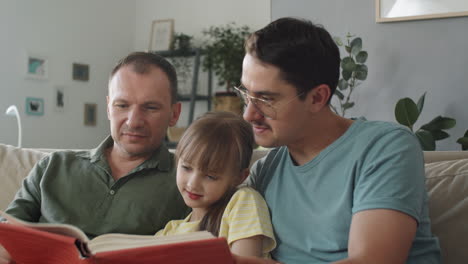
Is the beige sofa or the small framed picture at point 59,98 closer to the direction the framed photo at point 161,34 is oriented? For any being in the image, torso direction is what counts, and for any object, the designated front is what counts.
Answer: the beige sofa

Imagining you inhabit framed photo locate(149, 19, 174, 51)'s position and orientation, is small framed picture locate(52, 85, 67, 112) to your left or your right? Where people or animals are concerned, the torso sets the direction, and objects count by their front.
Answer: on your right

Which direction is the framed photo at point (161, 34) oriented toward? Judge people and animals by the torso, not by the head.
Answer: toward the camera

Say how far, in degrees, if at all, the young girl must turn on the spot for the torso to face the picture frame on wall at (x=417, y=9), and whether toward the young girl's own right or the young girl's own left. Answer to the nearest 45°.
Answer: approximately 180°

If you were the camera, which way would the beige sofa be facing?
facing the viewer

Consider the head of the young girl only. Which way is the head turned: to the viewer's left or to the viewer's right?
to the viewer's left

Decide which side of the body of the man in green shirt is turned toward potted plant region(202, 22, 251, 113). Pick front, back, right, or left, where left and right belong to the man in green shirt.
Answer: back

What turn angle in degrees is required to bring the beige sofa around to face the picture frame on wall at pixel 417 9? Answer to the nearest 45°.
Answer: approximately 180°

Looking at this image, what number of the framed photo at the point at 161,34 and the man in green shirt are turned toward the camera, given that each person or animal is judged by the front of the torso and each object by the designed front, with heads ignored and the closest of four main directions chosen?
2

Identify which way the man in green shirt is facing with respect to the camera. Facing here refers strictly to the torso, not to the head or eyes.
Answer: toward the camera

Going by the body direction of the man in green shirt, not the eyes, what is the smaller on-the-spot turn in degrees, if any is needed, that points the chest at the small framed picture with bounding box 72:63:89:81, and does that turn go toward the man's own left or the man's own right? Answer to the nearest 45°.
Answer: approximately 180°

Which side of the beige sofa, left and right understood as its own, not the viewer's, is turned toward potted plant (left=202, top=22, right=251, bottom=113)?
back

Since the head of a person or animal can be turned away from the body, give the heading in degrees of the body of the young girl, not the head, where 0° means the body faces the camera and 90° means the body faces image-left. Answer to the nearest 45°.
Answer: approximately 45°

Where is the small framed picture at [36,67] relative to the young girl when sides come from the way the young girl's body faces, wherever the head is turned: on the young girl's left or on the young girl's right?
on the young girl's right

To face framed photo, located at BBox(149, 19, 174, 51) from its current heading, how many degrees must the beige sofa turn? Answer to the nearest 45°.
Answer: approximately 180°

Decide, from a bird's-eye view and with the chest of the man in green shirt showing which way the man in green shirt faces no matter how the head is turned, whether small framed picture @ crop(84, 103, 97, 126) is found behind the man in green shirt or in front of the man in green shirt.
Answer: behind

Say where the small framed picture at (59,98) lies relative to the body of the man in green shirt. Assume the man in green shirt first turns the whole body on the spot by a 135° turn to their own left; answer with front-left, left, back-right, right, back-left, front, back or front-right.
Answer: front-left
